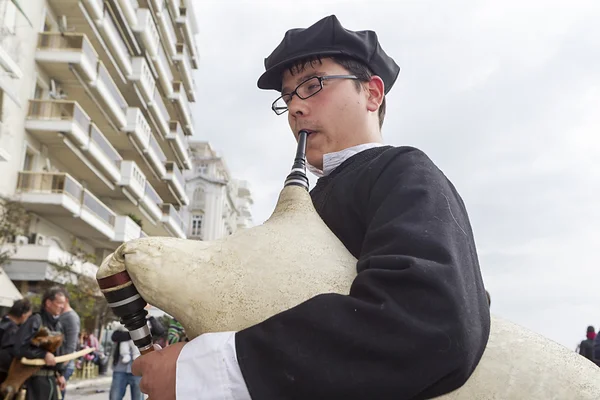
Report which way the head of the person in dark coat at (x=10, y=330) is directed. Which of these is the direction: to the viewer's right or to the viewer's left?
to the viewer's right

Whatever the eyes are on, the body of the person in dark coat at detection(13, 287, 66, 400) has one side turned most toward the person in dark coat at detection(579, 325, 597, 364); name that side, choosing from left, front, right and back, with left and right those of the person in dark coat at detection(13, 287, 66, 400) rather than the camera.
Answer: front

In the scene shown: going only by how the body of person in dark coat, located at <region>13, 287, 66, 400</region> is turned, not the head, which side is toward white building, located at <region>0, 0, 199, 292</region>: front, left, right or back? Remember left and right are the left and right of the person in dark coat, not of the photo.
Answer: left

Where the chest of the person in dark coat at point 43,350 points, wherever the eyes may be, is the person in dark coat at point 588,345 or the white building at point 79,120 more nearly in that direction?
the person in dark coat

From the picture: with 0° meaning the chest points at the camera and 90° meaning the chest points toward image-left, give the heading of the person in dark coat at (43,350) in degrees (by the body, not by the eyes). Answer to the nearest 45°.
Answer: approximately 270°

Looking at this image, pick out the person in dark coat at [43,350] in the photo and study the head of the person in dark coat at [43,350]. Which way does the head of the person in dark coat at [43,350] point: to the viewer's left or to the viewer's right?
to the viewer's right
